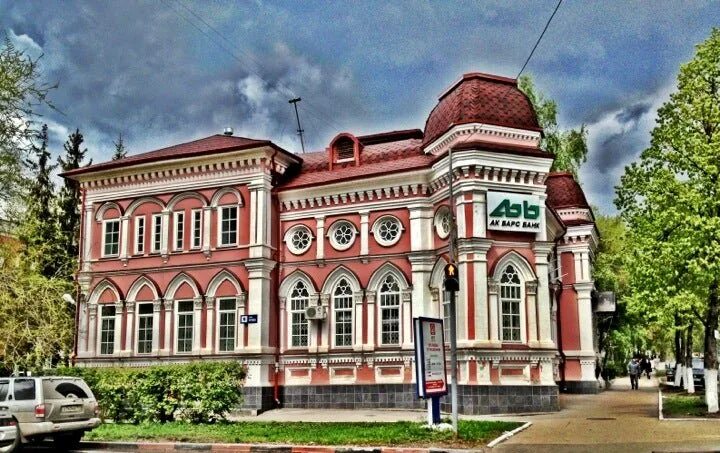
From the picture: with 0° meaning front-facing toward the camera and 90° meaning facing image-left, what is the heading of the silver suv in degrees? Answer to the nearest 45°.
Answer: approximately 135°

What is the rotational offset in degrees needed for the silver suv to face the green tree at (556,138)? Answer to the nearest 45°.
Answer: approximately 90° to its right

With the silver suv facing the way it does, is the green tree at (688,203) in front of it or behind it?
behind

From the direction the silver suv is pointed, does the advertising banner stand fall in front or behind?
behind

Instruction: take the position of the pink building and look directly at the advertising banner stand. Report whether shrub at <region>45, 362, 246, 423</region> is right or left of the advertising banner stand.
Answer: right
